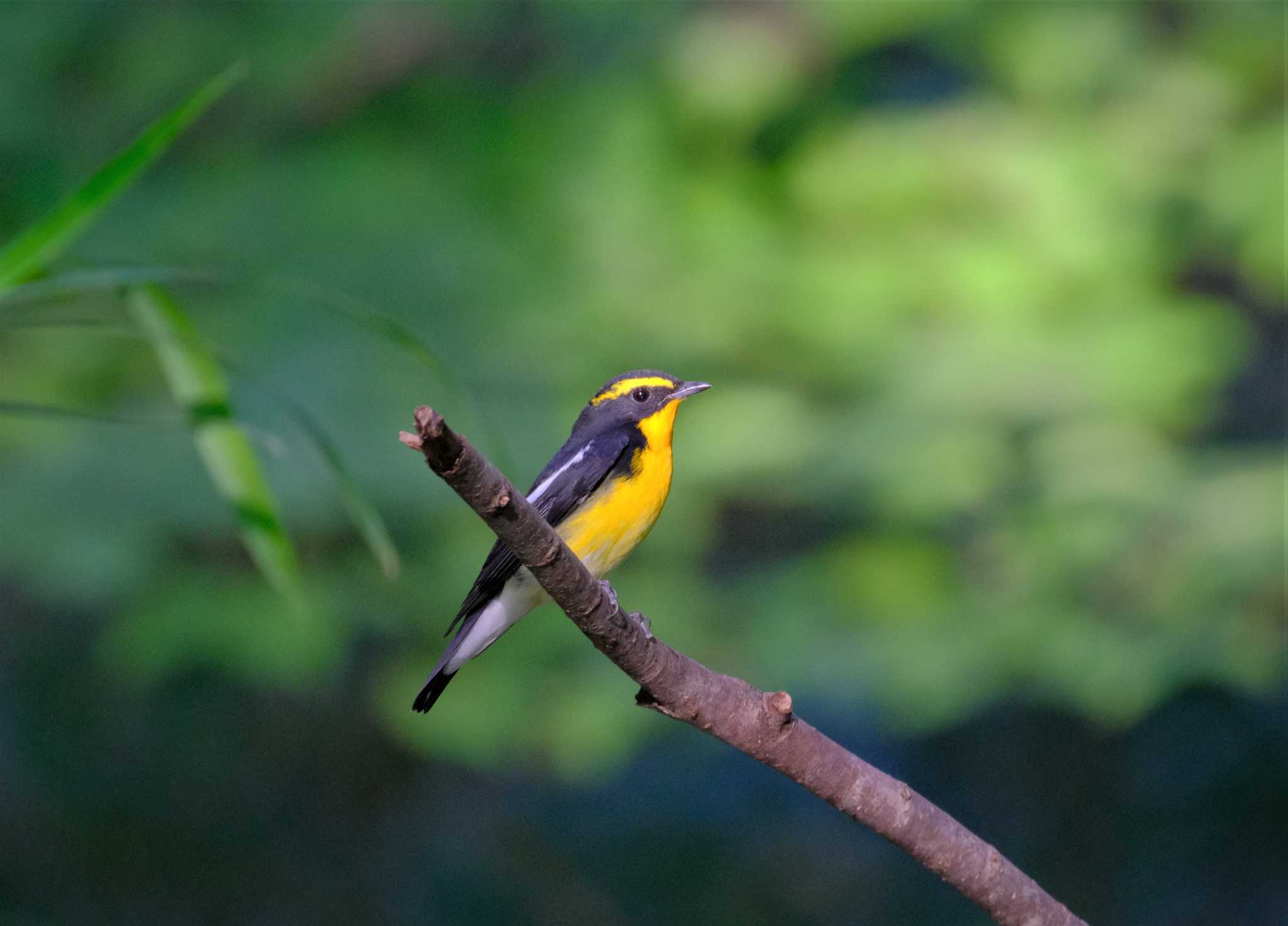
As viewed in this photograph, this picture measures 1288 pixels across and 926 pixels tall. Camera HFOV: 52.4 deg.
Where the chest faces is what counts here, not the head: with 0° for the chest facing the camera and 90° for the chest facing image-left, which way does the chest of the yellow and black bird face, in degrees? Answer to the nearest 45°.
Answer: approximately 270°
